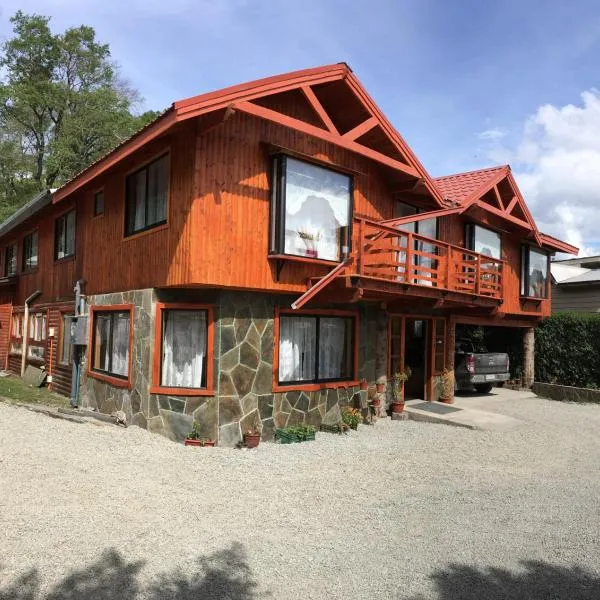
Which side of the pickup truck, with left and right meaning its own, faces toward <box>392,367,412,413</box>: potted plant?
left

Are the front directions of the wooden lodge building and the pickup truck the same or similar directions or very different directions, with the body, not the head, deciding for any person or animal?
very different directions

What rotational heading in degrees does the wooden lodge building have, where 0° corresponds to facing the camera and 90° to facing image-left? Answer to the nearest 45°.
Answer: approximately 315°

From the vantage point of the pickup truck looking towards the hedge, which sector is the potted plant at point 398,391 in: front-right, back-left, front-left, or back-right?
back-right

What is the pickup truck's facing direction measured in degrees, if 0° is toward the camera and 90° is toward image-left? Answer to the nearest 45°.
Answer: approximately 135°

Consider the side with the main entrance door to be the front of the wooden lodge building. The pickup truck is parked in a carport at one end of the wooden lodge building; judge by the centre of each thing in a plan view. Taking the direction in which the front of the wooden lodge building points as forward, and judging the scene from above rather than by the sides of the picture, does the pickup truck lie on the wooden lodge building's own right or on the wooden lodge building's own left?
on the wooden lodge building's own left

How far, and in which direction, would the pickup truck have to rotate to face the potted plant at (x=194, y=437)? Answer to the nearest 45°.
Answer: approximately 90° to its left

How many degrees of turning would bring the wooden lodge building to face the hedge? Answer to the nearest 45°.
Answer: approximately 90° to its left
